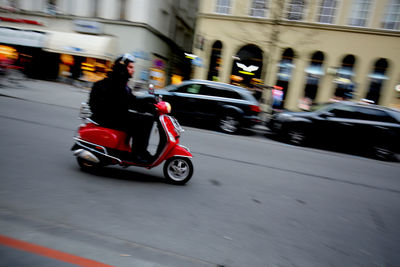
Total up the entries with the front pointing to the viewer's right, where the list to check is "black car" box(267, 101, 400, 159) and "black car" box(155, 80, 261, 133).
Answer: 0

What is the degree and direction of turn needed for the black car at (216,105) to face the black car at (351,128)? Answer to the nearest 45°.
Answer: approximately 180°

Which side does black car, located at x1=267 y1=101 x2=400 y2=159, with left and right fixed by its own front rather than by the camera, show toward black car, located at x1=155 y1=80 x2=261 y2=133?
front

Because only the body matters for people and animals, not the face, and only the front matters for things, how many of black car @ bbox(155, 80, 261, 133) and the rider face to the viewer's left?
1

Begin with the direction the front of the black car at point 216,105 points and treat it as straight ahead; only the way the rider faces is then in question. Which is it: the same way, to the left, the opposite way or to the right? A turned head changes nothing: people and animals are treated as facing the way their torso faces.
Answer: the opposite way

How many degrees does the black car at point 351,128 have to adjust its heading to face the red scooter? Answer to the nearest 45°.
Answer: approximately 45° to its left

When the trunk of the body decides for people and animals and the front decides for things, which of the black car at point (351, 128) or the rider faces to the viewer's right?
the rider

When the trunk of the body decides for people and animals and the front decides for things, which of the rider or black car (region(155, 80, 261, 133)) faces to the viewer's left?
the black car

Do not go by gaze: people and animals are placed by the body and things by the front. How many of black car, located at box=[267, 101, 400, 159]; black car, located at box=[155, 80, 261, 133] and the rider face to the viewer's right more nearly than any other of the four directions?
1

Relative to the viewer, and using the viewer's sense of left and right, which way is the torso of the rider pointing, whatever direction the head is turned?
facing to the right of the viewer

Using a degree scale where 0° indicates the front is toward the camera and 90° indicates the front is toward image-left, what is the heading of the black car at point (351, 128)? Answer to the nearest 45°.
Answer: approximately 90°

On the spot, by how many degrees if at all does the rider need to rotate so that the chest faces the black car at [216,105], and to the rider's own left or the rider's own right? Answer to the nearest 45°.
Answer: approximately 45° to the rider's own left

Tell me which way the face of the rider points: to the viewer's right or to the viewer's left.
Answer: to the viewer's right

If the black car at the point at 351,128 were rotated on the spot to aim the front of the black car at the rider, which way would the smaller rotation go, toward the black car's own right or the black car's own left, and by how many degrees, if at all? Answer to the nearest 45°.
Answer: approximately 45° to the black car's own left

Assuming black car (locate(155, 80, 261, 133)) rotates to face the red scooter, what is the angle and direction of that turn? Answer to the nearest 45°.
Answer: approximately 90° to its left

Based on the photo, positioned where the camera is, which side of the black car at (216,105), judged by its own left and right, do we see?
left
